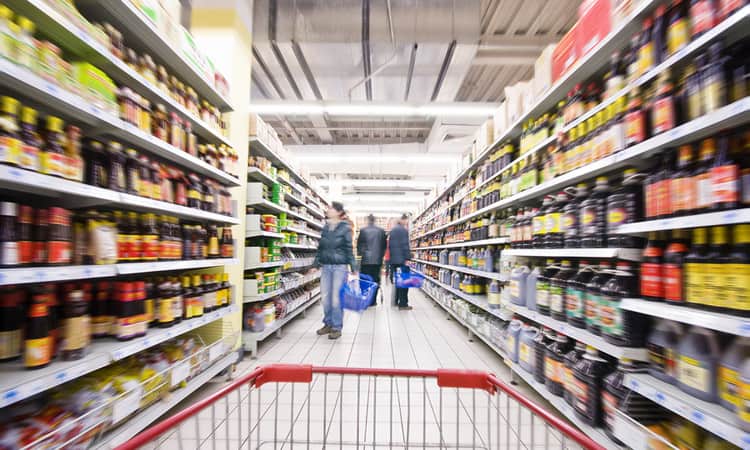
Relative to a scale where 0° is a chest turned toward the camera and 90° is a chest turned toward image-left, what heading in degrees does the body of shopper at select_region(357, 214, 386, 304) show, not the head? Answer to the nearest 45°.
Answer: approximately 180°

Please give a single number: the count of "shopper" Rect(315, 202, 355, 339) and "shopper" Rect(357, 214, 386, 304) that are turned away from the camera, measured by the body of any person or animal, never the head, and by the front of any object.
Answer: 1

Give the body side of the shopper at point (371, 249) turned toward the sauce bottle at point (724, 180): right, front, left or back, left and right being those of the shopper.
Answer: back

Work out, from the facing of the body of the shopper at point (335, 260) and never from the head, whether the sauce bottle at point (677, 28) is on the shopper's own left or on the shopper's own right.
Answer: on the shopper's own left

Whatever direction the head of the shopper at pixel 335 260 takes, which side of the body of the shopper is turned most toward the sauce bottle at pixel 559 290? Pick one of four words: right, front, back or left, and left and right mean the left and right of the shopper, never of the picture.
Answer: left

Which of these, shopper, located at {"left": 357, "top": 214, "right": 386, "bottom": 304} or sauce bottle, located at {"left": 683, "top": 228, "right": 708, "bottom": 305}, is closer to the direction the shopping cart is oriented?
the shopper

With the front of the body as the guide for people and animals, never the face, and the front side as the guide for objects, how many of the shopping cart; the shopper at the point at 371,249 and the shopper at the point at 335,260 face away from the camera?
2

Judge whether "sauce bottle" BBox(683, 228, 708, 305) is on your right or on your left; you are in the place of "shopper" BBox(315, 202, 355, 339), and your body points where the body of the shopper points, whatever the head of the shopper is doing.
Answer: on your left

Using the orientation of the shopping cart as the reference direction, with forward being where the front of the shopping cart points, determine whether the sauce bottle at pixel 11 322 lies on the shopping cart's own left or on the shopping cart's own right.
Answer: on the shopping cart's own left

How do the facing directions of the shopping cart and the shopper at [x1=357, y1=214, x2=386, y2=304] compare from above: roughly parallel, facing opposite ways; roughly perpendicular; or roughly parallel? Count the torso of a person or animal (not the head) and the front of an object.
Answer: roughly parallel

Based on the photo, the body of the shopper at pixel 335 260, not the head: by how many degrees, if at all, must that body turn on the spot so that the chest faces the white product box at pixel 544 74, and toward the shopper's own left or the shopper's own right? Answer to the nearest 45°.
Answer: approximately 90° to the shopper's own left

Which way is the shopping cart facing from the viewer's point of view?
away from the camera

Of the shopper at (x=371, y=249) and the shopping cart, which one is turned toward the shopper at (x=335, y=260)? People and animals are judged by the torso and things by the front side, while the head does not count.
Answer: the shopping cart

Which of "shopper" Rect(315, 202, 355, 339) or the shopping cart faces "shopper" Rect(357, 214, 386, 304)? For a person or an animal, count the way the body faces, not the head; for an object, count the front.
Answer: the shopping cart
